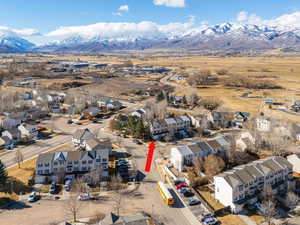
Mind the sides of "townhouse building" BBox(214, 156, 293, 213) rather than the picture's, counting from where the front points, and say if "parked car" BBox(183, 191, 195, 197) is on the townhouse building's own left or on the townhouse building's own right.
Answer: on the townhouse building's own right

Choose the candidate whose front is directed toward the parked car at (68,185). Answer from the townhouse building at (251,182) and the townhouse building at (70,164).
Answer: the townhouse building at (70,164)

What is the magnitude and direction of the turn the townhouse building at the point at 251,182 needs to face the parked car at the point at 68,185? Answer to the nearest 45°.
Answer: approximately 135° to its right

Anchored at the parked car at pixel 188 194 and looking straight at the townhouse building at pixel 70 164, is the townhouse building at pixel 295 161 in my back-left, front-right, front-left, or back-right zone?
back-right

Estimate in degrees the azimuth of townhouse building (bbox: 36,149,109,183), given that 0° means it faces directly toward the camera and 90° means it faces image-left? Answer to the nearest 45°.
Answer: approximately 0°

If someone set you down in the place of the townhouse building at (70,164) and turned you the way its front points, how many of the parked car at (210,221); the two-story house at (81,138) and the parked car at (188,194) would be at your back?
1

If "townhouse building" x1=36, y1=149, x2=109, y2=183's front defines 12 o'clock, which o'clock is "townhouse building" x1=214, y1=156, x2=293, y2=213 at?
"townhouse building" x1=214, y1=156, x2=293, y2=213 is roughly at 10 o'clock from "townhouse building" x1=36, y1=149, x2=109, y2=183.

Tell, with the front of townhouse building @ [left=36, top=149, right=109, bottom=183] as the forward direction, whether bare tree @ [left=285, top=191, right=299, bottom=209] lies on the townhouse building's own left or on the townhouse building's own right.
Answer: on the townhouse building's own left

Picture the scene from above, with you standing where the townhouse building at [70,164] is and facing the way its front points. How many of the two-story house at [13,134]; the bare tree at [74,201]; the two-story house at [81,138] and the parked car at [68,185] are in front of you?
2

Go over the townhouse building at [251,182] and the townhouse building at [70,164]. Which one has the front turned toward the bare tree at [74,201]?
the townhouse building at [70,164]

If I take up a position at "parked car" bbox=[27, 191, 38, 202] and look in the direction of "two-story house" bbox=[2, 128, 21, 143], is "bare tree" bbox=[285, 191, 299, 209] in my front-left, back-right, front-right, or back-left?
back-right
